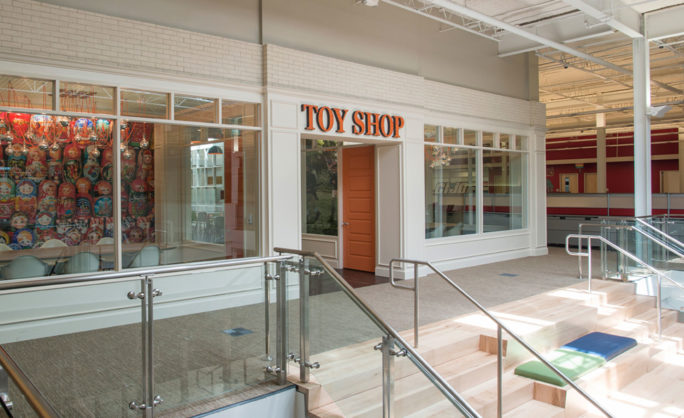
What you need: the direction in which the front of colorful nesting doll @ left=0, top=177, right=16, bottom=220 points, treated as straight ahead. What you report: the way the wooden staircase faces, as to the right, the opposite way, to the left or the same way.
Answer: the same way

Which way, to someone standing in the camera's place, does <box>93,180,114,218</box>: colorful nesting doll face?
facing the viewer

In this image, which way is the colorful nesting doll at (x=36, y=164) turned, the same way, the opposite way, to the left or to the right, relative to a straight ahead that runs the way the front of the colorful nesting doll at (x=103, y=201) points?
the same way

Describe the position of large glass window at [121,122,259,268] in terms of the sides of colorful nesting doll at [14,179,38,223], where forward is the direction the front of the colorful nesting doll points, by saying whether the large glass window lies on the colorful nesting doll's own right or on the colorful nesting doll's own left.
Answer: on the colorful nesting doll's own left

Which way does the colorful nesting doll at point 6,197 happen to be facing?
toward the camera

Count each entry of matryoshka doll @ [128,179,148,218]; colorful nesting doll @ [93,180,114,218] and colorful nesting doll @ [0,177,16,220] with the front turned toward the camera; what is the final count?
3

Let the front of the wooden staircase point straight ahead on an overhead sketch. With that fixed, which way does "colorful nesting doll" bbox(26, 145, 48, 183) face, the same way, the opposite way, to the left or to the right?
the same way

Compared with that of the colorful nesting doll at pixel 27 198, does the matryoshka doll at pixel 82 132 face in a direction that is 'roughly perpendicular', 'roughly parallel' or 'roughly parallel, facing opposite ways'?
roughly parallel

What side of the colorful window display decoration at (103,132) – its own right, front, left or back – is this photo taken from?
front

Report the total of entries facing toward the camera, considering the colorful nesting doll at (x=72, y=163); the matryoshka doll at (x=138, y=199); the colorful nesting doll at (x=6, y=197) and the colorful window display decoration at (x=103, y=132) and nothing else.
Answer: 4

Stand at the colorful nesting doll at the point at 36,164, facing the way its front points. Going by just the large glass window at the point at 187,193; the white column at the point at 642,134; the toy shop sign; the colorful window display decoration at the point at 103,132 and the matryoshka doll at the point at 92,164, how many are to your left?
5

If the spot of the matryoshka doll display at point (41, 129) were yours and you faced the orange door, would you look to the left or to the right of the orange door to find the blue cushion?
right

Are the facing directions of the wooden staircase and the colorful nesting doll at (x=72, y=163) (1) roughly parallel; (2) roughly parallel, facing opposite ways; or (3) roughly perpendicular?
roughly parallel

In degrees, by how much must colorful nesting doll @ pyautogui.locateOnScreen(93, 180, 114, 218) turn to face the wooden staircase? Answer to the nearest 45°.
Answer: approximately 45° to its left
